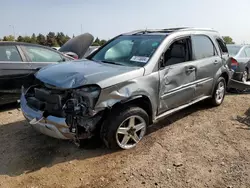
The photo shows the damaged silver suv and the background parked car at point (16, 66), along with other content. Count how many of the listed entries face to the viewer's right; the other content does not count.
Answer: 1

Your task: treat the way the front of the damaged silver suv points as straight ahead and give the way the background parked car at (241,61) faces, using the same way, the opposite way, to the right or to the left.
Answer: the opposite way

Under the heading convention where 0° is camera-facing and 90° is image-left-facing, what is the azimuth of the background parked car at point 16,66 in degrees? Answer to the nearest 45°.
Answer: approximately 270°

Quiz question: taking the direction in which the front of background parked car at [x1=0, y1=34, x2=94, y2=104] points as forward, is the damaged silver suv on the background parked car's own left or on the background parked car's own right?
on the background parked car's own right

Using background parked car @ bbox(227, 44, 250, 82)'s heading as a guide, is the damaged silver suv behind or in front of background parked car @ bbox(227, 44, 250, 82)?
behind

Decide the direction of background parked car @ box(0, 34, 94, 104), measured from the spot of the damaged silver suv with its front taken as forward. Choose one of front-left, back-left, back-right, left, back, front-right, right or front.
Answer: right

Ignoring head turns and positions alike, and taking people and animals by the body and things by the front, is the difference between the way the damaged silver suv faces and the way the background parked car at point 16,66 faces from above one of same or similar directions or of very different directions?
very different directions

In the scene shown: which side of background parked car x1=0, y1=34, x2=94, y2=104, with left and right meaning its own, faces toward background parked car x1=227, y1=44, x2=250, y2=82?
front

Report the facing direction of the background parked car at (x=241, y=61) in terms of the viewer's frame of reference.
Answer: facing away from the viewer and to the right of the viewer

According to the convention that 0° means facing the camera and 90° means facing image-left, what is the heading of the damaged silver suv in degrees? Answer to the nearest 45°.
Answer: approximately 45°
